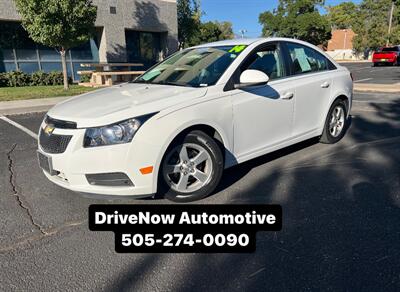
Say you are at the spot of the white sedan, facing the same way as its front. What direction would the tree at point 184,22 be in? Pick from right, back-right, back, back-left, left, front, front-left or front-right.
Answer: back-right

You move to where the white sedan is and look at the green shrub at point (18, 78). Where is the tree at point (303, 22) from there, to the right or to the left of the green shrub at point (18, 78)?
right

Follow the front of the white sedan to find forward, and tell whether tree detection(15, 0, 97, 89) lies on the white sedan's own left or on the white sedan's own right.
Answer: on the white sedan's own right

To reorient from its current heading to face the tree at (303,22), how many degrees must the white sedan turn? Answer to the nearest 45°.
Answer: approximately 135° to its right

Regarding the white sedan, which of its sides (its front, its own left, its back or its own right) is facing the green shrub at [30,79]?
right

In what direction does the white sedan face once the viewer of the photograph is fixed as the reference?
facing the viewer and to the left of the viewer
